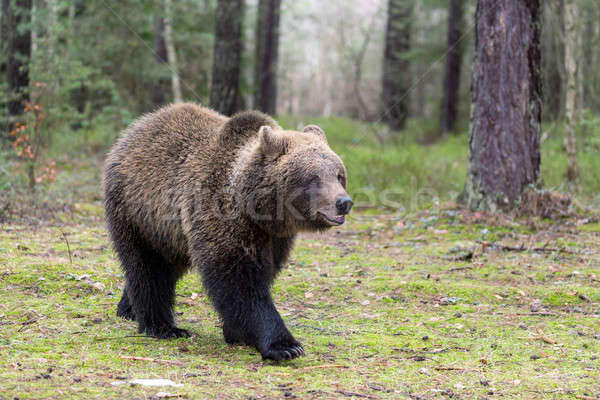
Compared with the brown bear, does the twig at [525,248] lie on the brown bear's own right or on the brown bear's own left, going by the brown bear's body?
on the brown bear's own left

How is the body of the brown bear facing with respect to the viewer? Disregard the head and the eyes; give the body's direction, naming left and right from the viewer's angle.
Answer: facing the viewer and to the right of the viewer

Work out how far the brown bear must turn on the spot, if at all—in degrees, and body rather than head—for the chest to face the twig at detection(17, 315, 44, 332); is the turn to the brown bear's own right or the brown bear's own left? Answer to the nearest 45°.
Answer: approximately 135° to the brown bear's own right

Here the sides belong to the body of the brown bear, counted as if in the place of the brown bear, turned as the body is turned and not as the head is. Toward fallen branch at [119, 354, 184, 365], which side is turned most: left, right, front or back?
right

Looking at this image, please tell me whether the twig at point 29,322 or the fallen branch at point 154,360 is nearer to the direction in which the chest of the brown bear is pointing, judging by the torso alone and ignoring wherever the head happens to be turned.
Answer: the fallen branch
